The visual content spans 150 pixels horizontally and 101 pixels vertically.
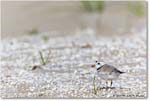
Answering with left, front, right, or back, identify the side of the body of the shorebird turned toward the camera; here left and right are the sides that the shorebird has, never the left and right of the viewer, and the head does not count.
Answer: left
